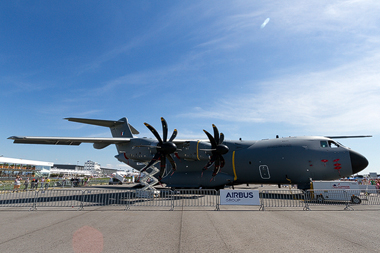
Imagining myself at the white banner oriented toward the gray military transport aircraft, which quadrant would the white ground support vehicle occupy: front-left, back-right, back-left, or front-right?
front-right

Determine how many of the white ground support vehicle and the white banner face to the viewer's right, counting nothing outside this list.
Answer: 1

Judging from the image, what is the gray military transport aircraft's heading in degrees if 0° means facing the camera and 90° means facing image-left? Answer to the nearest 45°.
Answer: approximately 315°

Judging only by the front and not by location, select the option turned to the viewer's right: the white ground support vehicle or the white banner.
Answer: the white ground support vehicle

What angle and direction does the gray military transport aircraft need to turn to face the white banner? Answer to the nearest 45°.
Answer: approximately 45° to its right

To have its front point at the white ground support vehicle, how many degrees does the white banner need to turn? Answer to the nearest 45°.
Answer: approximately 135° to its left

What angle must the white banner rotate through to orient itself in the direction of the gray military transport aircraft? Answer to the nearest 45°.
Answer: approximately 180°

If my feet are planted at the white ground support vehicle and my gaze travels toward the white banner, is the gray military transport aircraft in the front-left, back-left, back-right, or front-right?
front-right

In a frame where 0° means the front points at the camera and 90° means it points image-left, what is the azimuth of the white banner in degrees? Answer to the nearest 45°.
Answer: approximately 0°

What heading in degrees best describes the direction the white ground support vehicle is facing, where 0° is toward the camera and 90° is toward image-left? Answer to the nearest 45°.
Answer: approximately 270°

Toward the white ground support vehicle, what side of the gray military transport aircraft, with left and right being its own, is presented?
front
